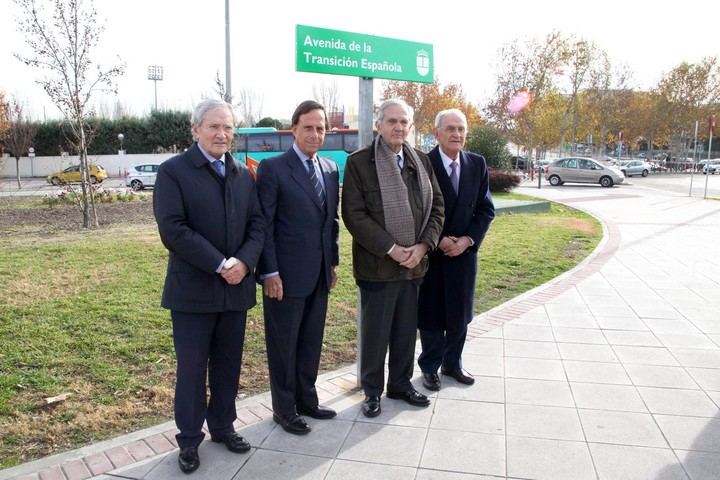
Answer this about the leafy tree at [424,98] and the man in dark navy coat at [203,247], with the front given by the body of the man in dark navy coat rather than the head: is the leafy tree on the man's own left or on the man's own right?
on the man's own left

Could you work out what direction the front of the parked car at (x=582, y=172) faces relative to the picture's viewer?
facing to the right of the viewer

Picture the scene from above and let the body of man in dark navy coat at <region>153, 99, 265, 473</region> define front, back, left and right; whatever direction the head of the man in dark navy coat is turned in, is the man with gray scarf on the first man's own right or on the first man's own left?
on the first man's own left

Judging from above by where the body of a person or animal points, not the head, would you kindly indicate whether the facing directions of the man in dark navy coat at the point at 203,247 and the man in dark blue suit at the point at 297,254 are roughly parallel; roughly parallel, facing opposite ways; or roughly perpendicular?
roughly parallel

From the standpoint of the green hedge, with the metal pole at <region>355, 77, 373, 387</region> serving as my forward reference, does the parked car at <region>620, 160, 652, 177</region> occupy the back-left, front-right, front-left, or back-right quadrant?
front-left

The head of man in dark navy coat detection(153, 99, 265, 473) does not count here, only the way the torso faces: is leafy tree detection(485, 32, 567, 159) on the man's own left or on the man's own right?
on the man's own left

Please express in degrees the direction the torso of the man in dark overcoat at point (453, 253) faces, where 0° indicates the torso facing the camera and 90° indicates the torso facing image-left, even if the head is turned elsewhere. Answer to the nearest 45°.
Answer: approximately 0°

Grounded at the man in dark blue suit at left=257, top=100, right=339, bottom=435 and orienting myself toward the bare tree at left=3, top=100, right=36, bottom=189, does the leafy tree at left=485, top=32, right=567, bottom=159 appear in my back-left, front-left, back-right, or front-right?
front-right

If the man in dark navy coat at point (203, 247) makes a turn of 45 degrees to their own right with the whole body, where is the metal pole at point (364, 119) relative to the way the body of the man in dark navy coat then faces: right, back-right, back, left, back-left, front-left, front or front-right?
back-left

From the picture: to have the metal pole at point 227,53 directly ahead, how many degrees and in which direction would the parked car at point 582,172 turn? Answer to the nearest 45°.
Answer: approximately 135° to its right

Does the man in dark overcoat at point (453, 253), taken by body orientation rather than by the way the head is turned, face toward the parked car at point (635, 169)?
no

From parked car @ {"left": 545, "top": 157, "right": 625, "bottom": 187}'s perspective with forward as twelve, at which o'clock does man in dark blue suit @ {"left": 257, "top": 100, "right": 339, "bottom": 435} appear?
The man in dark blue suit is roughly at 3 o'clock from the parked car.

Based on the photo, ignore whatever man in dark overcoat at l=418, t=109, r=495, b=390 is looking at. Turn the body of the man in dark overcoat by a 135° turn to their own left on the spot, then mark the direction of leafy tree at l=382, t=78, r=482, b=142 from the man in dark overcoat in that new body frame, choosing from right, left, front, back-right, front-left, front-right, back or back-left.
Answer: front-left
